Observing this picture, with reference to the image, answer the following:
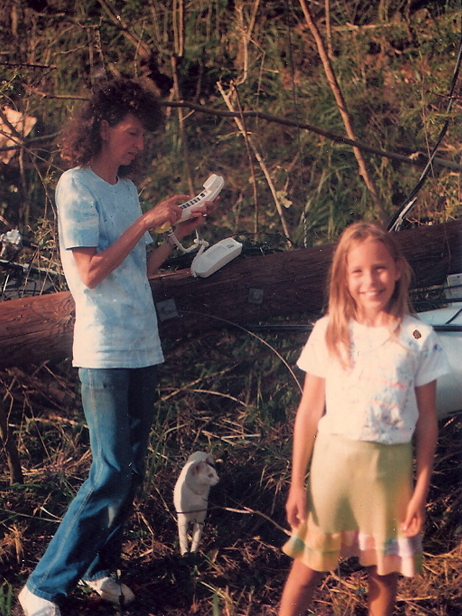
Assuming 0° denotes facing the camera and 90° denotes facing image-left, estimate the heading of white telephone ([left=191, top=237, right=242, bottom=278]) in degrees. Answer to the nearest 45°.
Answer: approximately 45°

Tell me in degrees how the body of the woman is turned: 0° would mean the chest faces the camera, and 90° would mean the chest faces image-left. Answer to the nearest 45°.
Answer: approximately 315°

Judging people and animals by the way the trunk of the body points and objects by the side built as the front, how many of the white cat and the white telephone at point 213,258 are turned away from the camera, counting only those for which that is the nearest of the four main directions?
0

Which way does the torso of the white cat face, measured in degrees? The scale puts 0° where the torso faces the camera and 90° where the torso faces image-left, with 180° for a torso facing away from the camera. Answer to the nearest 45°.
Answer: approximately 315°

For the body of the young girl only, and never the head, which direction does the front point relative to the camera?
toward the camera

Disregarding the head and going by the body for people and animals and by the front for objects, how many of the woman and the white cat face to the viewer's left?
0

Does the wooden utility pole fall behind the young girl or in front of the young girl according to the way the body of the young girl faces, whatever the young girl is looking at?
behind
